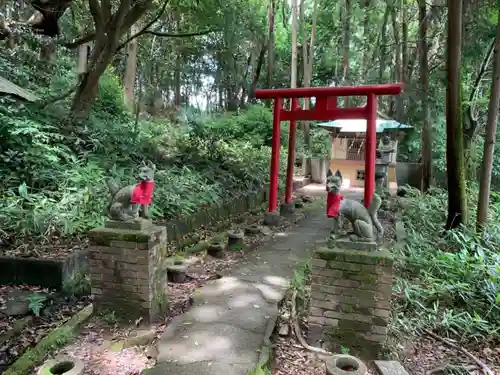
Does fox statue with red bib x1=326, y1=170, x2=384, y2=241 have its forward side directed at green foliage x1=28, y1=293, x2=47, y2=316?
yes

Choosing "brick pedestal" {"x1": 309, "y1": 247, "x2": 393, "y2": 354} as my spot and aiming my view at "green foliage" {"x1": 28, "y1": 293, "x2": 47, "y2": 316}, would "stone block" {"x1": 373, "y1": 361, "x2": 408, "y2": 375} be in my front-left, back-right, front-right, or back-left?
back-left

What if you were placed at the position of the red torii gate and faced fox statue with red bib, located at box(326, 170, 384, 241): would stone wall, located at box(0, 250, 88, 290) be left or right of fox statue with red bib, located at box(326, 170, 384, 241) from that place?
right

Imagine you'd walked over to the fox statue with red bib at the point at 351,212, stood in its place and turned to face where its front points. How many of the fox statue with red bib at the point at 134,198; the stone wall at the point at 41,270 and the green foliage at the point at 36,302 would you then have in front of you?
3

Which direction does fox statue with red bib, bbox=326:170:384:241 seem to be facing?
to the viewer's left

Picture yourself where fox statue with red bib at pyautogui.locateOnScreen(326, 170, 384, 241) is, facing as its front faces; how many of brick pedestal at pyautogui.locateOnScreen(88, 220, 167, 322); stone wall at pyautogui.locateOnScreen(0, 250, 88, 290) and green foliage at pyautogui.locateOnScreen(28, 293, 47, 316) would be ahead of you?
3

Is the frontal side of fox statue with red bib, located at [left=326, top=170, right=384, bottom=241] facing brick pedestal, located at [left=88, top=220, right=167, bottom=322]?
yes

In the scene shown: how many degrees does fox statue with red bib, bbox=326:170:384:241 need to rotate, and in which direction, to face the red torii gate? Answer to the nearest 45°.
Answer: approximately 90° to its right
